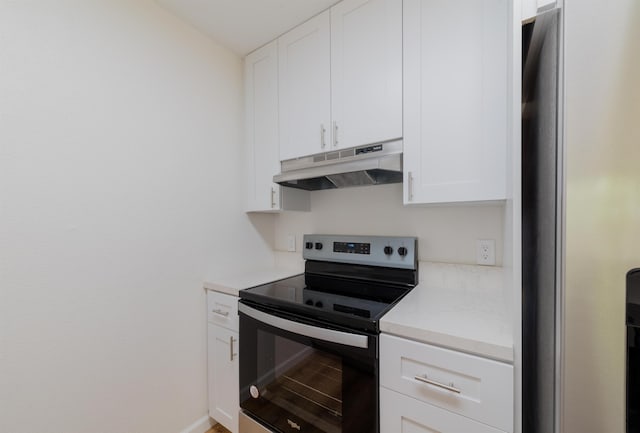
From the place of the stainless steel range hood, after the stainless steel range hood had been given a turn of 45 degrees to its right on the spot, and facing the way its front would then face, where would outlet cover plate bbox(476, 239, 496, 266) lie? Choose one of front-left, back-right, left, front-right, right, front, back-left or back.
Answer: back

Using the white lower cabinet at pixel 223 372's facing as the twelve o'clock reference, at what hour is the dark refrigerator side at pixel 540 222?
The dark refrigerator side is roughly at 9 o'clock from the white lower cabinet.

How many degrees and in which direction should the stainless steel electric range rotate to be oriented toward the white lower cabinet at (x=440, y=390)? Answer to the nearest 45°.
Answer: approximately 90° to its left

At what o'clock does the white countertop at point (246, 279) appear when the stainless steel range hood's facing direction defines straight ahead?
The white countertop is roughly at 2 o'clock from the stainless steel range hood.

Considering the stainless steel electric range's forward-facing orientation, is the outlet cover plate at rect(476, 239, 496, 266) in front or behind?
behind

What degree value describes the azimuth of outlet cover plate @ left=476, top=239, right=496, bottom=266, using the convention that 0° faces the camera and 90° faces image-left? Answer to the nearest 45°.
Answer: approximately 0°

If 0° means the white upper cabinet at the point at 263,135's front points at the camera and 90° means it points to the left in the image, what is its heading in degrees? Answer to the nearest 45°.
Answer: approximately 45°
